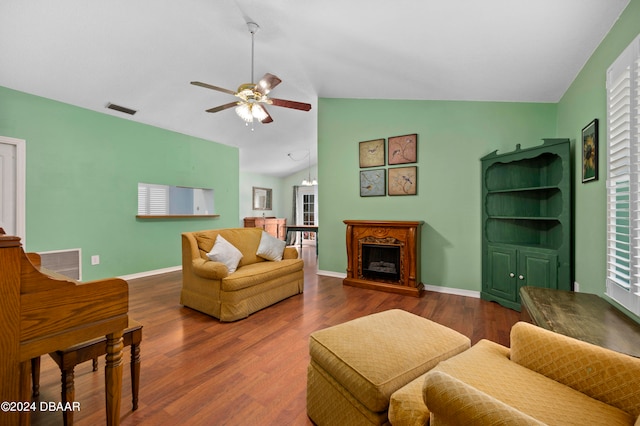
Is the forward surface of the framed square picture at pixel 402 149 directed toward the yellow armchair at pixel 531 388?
yes

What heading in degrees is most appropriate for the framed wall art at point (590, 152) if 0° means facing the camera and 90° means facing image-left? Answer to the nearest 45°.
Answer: approximately 90°

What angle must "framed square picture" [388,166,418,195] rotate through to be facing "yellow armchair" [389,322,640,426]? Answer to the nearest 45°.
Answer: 0° — it already faces it

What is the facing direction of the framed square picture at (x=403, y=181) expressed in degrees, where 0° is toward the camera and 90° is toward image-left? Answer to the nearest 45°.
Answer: approximately 0°

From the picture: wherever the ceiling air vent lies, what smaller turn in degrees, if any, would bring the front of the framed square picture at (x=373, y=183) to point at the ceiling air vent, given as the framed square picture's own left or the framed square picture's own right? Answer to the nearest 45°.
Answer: approximately 90° to the framed square picture's own right

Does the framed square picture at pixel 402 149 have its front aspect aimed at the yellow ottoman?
yes

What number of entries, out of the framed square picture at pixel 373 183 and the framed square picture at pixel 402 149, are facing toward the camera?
2

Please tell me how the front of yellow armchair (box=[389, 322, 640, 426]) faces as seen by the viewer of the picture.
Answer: facing away from the viewer and to the left of the viewer

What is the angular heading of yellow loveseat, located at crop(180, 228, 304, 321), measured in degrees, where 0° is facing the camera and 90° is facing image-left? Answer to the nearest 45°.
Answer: approximately 315°
